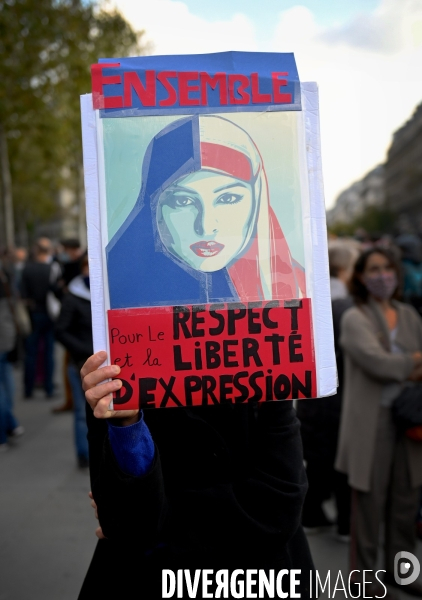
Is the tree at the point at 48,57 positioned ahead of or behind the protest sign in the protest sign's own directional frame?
behind

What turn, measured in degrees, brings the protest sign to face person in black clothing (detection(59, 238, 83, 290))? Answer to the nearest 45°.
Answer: approximately 180°

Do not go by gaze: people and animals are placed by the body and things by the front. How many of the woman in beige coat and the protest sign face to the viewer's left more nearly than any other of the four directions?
0

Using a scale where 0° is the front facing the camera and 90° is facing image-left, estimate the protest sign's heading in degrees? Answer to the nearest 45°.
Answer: approximately 0°

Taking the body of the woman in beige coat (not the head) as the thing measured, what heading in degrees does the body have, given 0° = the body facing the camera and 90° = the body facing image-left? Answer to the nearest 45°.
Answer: approximately 315°

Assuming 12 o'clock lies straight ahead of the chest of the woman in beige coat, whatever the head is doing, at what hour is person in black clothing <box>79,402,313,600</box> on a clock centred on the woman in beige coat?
The person in black clothing is roughly at 2 o'clock from the woman in beige coat.

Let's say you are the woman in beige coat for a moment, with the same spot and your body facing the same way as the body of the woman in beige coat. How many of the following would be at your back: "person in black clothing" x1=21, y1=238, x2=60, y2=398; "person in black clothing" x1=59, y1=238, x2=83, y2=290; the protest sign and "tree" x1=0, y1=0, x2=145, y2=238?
3

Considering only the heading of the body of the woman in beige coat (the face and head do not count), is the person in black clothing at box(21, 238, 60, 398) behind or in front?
behind

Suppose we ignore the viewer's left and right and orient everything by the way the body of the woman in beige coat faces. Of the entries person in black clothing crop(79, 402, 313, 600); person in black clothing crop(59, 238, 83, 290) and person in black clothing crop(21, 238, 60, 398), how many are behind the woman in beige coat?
2
